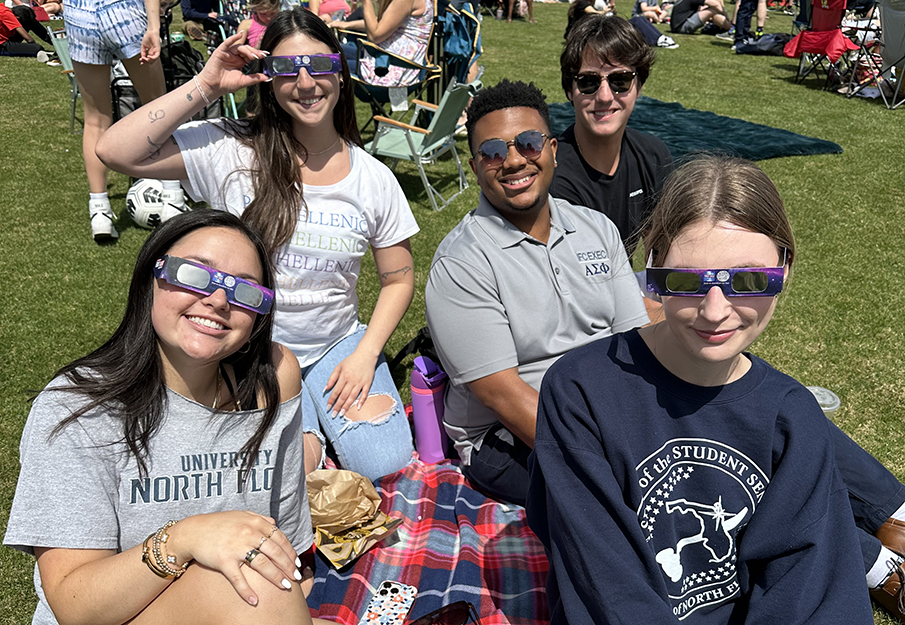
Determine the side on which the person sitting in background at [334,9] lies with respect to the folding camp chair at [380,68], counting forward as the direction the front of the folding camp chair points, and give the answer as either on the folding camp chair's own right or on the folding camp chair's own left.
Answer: on the folding camp chair's own right

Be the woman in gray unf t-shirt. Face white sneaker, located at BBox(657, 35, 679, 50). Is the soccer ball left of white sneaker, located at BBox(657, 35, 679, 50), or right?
left

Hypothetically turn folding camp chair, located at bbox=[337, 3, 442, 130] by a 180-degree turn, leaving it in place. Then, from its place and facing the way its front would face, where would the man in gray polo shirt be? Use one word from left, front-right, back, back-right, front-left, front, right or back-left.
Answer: right

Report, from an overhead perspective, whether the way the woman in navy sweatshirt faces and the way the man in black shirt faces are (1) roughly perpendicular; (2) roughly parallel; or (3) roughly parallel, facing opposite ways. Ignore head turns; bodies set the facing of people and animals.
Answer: roughly parallel

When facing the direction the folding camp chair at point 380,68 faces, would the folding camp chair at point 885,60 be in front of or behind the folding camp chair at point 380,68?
behind

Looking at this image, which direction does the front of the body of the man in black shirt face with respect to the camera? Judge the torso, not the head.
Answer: toward the camera

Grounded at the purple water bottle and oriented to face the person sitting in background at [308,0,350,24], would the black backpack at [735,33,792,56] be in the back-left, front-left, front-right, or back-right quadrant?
front-right

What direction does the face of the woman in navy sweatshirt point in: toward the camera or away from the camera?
toward the camera

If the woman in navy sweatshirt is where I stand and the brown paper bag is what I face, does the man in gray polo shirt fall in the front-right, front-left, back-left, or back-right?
front-right

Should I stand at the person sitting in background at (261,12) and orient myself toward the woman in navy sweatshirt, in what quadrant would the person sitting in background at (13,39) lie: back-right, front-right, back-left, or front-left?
back-right

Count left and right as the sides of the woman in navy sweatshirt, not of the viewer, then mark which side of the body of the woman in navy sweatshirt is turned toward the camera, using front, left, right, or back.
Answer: front
